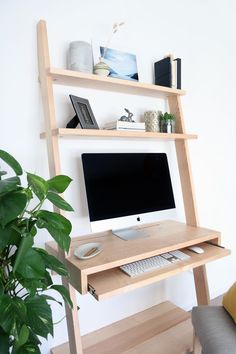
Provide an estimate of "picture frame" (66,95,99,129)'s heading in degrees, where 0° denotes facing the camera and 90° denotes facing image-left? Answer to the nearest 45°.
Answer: approximately 315°

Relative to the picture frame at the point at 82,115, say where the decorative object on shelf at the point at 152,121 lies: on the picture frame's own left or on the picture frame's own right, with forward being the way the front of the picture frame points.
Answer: on the picture frame's own left

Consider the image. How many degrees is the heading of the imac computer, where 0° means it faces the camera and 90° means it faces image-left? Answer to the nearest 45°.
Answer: approximately 315°
